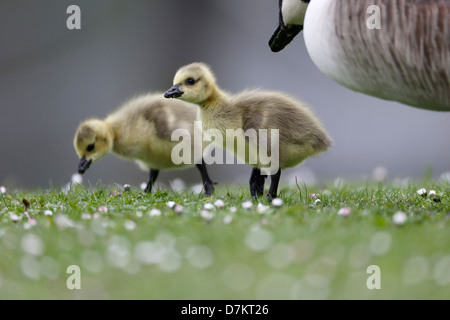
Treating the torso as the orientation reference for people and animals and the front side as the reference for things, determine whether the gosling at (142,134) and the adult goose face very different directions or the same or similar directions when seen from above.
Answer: same or similar directions

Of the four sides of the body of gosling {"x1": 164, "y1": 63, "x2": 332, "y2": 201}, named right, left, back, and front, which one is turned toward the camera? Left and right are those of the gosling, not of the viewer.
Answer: left

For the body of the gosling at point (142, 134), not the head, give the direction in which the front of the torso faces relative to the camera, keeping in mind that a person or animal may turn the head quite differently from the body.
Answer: to the viewer's left

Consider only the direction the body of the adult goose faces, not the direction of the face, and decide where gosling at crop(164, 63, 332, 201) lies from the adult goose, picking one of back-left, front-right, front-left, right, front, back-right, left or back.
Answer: front-right

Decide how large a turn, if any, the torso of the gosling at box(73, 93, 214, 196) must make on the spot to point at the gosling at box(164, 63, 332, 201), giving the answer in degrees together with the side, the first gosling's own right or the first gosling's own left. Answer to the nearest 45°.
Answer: approximately 135° to the first gosling's own left

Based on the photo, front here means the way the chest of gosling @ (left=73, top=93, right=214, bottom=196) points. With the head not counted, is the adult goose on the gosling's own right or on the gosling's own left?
on the gosling's own left

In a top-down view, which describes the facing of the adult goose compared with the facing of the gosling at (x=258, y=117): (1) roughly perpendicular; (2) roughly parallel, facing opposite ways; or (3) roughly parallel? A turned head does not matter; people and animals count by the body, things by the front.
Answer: roughly parallel

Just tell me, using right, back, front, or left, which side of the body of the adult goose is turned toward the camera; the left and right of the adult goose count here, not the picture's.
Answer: left
